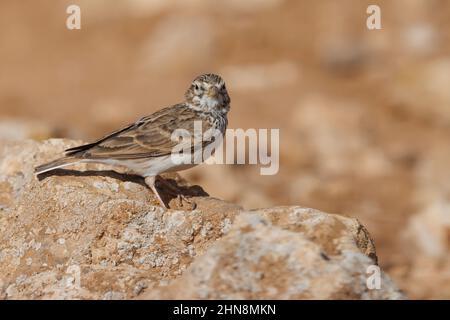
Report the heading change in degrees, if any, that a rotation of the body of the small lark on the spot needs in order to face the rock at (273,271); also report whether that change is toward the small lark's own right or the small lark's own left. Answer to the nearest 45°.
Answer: approximately 90° to the small lark's own right

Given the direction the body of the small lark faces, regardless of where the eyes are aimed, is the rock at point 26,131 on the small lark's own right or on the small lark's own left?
on the small lark's own left

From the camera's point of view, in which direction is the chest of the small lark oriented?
to the viewer's right
